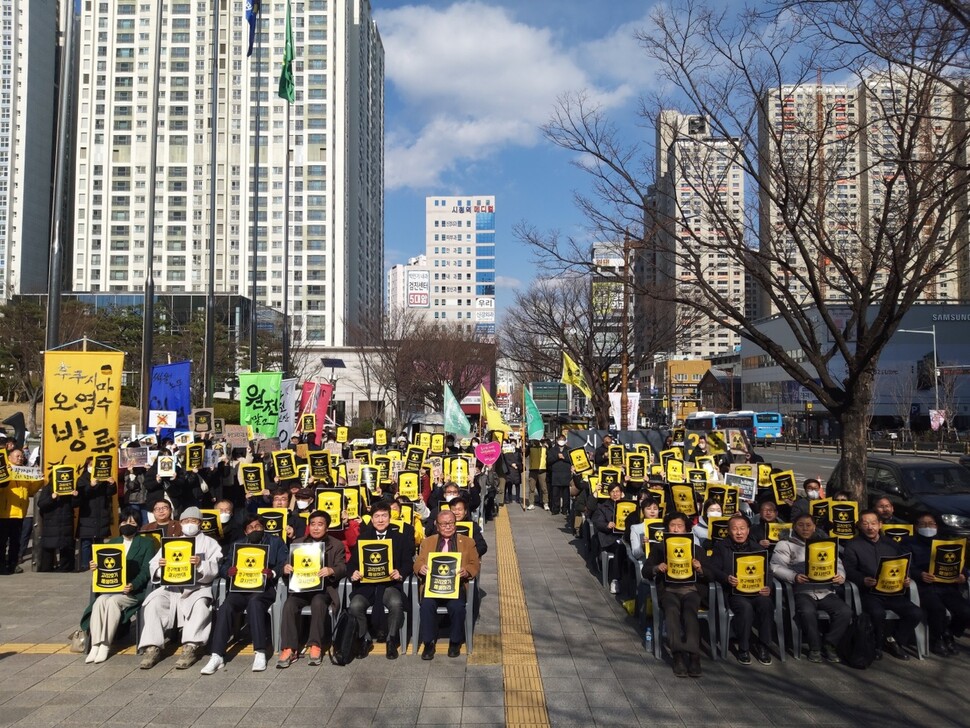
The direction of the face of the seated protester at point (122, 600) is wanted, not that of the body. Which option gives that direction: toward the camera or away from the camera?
toward the camera

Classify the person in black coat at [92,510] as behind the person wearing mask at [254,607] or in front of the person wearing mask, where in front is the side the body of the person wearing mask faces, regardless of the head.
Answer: behind

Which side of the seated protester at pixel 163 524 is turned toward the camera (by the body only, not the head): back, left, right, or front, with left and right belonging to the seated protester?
front

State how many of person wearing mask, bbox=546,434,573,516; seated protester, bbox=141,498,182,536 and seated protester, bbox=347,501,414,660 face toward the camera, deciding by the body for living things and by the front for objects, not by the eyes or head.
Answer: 3

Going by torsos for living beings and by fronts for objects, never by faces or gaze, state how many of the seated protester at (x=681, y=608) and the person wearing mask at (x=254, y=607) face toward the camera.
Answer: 2

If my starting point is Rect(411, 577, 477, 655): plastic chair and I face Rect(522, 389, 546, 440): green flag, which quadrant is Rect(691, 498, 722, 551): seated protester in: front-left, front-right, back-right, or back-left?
front-right

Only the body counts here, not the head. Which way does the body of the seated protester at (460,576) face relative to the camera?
toward the camera

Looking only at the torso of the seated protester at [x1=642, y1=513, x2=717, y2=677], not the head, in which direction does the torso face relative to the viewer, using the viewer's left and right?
facing the viewer

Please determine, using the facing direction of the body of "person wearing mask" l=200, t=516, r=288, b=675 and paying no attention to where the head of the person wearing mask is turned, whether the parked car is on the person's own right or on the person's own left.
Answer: on the person's own left

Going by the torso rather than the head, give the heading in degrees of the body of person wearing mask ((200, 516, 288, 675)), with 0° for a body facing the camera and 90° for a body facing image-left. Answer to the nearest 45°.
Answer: approximately 0°

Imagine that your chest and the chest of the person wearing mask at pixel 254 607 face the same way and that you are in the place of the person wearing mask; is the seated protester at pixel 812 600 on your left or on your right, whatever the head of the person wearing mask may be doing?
on your left

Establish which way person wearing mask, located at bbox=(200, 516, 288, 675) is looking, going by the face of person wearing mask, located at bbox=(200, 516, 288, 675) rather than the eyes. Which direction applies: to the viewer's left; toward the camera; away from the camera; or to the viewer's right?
toward the camera
